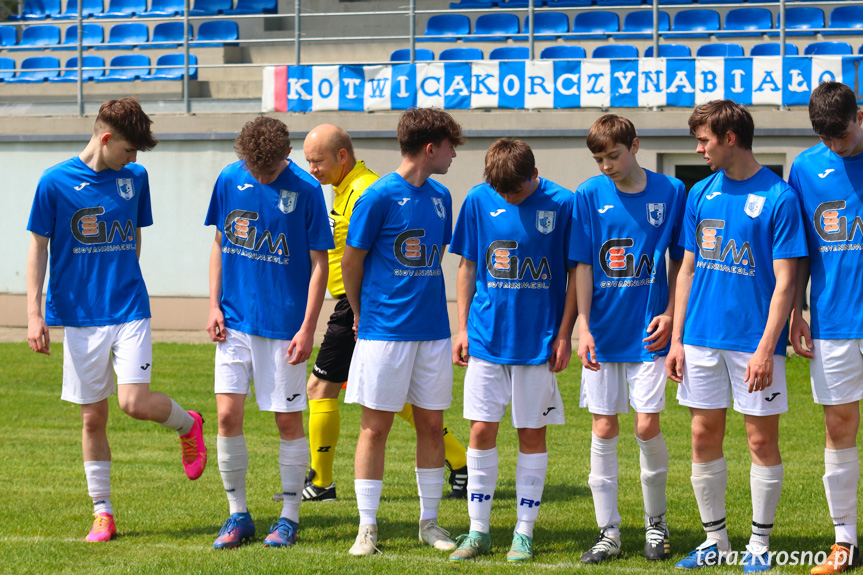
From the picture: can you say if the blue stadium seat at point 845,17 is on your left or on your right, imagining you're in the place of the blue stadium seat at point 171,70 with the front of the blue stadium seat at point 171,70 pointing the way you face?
on your left

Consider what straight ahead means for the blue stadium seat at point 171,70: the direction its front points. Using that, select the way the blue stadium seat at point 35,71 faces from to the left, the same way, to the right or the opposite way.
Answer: the same way

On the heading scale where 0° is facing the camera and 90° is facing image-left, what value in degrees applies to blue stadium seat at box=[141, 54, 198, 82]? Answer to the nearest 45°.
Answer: approximately 45°

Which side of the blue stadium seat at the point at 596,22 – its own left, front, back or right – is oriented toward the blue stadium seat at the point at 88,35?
right

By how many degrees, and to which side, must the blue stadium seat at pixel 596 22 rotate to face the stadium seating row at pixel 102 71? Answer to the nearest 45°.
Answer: approximately 90° to its right

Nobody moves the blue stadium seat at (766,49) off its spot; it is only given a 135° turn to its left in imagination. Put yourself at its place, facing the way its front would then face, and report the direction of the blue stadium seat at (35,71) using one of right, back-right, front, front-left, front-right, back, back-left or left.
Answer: back-left

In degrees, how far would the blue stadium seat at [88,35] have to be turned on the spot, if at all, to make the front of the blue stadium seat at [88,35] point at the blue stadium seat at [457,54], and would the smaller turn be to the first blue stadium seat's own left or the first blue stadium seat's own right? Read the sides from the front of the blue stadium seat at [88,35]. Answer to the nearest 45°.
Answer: approximately 90° to the first blue stadium seat's own left

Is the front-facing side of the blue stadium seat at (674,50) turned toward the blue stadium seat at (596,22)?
no

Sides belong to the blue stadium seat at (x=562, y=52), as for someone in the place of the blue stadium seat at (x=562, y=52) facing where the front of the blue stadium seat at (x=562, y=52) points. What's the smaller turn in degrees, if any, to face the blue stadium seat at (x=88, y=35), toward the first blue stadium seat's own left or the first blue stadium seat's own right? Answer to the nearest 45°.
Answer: approximately 90° to the first blue stadium seat's own right

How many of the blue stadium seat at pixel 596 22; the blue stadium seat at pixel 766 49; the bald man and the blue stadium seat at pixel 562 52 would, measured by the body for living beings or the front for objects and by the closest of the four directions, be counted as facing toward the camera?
3

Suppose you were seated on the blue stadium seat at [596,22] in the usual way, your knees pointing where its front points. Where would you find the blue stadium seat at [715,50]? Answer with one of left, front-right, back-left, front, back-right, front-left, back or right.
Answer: front-left

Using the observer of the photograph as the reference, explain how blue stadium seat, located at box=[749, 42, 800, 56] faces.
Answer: facing the viewer

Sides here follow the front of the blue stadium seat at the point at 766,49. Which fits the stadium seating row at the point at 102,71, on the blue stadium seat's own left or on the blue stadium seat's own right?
on the blue stadium seat's own right

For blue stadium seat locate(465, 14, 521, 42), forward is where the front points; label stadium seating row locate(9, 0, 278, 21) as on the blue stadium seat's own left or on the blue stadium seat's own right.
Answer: on the blue stadium seat's own right

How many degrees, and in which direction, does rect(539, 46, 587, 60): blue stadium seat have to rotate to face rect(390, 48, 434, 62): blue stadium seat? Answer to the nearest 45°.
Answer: approximately 90° to its right

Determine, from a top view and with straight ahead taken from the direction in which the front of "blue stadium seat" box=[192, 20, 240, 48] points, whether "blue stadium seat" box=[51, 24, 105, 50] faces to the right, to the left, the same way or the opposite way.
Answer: the same way
